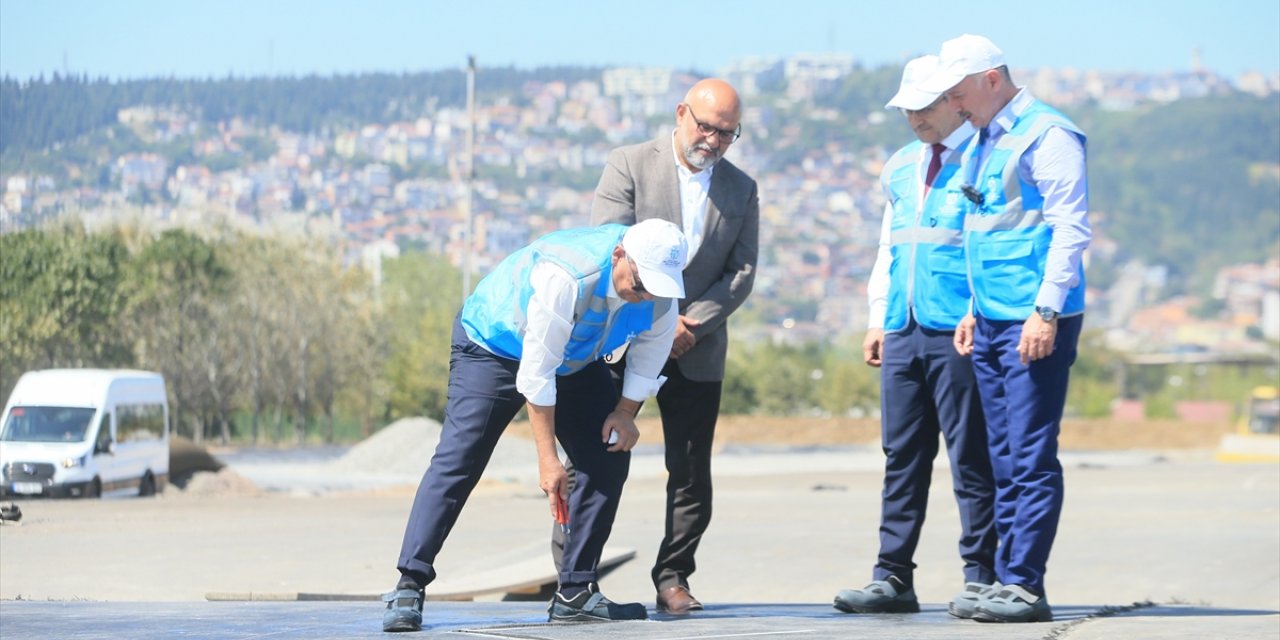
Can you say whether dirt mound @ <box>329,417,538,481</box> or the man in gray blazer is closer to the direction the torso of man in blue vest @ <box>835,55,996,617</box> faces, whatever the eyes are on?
the man in gray blazer

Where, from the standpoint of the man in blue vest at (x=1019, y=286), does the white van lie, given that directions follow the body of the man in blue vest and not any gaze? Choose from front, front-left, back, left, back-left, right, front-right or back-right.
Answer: right

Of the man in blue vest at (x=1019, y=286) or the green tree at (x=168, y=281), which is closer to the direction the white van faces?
the man in blue vest

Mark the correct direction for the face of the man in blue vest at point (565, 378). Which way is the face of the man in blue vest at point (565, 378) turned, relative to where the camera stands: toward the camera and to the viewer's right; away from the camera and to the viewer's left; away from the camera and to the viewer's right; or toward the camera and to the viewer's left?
toward the camera and to the viewer's right

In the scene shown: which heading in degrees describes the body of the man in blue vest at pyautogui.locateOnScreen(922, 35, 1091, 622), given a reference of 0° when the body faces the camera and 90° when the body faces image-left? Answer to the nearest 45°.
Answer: approximately 45°

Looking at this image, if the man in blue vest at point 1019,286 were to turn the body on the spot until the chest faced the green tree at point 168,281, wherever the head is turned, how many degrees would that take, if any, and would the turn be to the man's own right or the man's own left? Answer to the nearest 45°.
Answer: approximately 90° to the man's own right

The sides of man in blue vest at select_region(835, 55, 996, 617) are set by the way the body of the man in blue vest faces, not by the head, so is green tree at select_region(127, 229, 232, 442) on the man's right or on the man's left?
on the man's right

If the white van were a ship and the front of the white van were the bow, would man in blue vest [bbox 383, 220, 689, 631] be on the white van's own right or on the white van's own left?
on the white van's own left

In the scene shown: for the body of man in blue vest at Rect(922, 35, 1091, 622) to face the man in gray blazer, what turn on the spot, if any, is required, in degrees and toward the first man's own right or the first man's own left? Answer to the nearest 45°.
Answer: approximately 45° to the first man's own right
